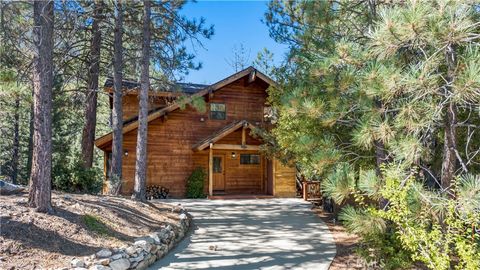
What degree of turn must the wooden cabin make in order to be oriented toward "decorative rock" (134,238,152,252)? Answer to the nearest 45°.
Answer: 0° — it already faces it

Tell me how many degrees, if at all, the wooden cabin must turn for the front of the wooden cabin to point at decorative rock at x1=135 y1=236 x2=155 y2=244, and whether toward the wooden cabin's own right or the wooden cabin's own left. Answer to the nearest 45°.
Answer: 0° — it already faces it

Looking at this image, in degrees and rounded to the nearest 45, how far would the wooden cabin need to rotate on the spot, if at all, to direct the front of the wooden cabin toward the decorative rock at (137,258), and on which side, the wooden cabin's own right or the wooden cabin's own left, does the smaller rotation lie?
0° — it already faces it

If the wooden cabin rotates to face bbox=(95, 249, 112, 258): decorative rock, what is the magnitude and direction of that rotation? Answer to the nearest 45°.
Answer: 0° — it already faces it

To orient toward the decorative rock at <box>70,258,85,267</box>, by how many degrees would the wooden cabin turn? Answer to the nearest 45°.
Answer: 0° — it already faces it

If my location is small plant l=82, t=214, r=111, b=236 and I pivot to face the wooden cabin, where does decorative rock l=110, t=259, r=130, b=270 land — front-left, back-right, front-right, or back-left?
back-right

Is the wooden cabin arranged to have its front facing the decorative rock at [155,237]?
yes
